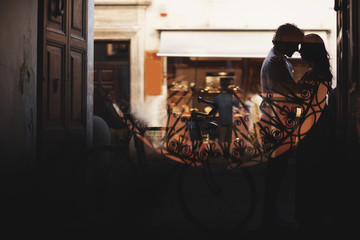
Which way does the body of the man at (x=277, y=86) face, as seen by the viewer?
to the viewer's right

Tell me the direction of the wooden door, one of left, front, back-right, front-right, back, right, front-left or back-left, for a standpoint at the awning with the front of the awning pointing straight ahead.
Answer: front

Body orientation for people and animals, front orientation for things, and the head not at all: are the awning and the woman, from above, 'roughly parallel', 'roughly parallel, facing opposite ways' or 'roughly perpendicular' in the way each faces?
roughly perpendicular

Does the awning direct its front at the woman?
yes

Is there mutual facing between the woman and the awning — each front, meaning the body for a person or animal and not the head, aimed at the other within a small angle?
no

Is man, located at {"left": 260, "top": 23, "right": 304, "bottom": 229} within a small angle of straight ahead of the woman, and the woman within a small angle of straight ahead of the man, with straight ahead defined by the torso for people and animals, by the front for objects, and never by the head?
yes

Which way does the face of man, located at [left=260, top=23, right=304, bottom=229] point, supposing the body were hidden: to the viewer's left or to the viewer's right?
to the viewer's right

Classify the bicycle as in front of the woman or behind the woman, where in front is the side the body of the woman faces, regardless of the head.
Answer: in front

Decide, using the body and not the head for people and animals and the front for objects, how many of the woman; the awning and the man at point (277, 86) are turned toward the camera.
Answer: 1

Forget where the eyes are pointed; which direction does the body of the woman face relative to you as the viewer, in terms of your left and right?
facing to the left of the viewer

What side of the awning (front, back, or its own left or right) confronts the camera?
front

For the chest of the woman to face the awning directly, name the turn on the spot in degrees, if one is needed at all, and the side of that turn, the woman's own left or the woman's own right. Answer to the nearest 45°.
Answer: approximately 90° to the woman's own right

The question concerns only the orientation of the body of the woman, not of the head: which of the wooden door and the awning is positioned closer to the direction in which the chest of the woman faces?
the wooden door
